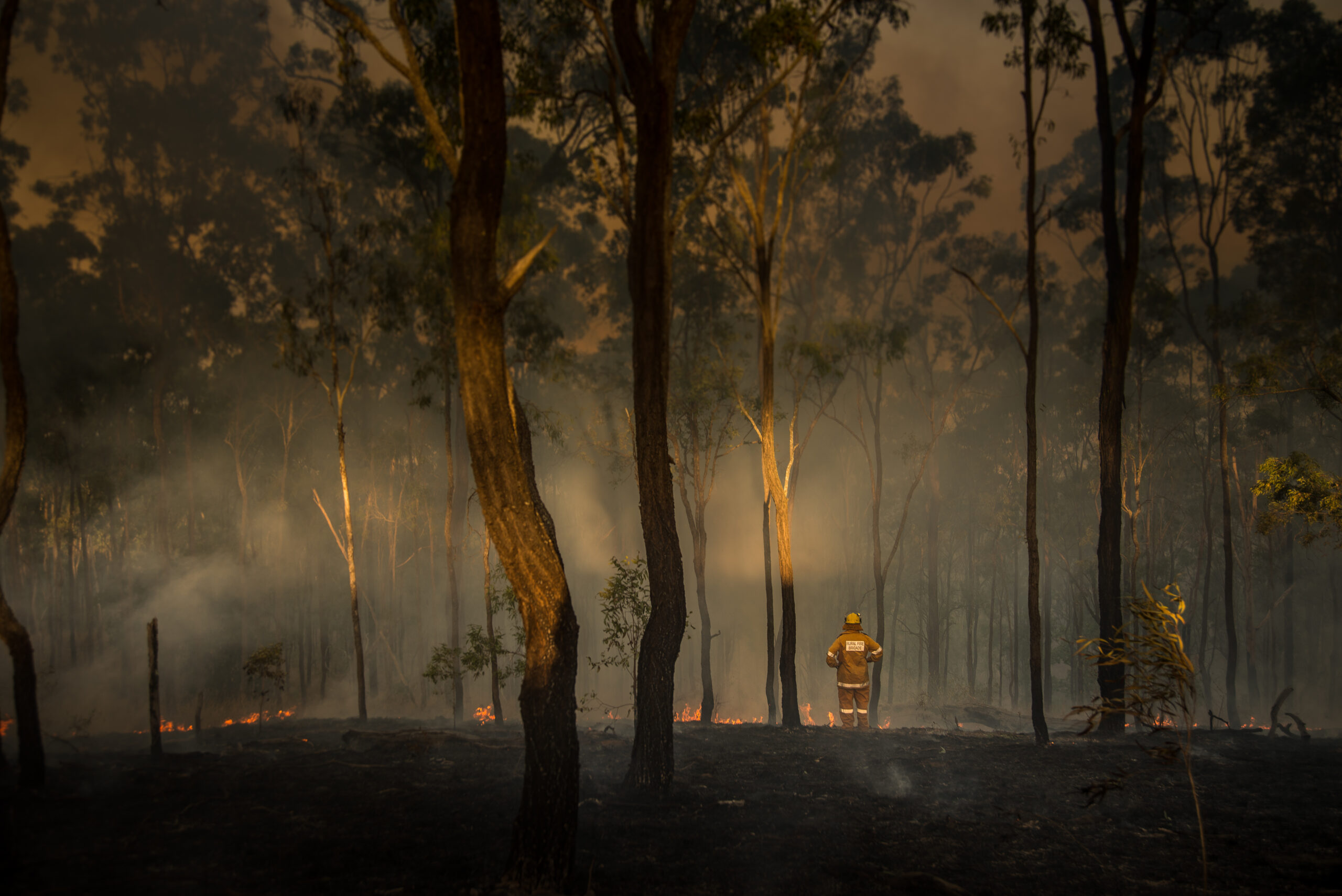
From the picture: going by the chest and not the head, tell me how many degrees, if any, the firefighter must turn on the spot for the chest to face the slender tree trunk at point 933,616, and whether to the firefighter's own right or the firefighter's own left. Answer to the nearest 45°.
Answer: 0° — they already face it

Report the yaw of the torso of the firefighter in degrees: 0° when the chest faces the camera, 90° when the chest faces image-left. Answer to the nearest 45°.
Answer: approximately 180°

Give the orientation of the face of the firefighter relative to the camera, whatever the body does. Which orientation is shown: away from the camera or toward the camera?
away from the camera

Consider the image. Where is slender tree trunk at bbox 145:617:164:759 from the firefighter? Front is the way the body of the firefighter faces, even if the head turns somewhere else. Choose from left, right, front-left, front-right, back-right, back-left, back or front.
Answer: back-left

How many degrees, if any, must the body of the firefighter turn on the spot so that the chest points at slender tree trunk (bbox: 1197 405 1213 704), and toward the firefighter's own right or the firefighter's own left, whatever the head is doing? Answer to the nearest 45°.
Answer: approximately 45° to the firefighter's own right

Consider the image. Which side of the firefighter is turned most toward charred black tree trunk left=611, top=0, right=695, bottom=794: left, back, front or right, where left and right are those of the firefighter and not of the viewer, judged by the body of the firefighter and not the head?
back
